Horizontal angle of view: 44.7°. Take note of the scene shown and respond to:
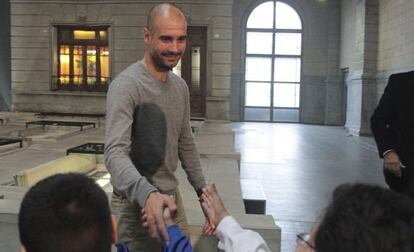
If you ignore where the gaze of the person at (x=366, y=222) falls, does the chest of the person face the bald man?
yes

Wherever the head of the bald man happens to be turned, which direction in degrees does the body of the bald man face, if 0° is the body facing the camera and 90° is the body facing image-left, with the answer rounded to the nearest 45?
approximately 315°

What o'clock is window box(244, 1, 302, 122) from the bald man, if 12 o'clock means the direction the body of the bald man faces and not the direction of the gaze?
The window is roughly at 8 o'clock from the bald man.

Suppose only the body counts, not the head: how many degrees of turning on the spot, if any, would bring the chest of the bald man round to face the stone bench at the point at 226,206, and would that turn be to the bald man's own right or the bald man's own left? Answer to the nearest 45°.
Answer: approximately 135° to the bald man's own left

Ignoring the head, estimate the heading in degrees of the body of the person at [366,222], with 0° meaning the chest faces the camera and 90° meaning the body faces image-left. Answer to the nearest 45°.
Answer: approximately 135°

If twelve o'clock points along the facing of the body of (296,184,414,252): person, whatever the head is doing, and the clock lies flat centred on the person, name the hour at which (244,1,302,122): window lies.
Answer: The window is roughly at 1 o'clock from the person.

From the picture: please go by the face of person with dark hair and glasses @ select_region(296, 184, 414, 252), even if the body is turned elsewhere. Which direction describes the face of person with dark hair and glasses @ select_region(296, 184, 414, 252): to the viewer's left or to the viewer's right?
to the viewer's left

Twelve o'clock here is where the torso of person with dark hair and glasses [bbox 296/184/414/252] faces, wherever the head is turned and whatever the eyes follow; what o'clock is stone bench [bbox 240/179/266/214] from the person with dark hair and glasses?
The stone bench is roughly at 1 o'clock from the person with dark hair and glasses.

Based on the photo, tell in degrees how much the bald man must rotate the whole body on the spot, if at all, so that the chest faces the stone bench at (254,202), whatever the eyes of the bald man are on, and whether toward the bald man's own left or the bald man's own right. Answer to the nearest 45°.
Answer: approximately 135° to the bald man's own left

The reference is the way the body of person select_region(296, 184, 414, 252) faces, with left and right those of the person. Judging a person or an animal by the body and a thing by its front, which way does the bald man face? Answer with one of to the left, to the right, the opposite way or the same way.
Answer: the opposite way
